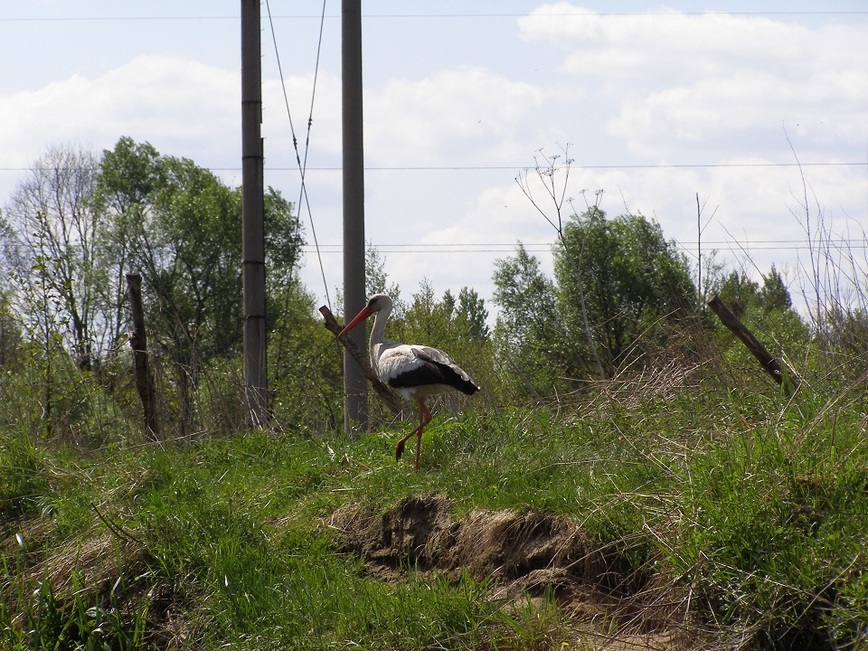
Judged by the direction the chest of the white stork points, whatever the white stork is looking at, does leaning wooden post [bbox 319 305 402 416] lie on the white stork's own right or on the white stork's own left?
on the white stork's own right

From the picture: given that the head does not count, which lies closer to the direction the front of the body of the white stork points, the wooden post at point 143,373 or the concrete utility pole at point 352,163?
the wooden post

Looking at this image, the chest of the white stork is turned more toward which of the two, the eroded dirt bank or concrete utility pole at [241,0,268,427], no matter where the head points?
the concrete utility pole

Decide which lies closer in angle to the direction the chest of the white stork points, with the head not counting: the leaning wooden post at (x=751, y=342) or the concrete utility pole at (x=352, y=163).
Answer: the concrete utility pole

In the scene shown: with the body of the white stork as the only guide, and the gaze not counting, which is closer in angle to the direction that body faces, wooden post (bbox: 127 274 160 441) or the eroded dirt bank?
the wooden post

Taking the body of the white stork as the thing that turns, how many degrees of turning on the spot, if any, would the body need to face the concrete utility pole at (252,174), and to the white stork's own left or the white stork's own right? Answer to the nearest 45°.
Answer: approximately 45° to the white stork's own right

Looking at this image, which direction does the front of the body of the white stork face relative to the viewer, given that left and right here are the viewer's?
facing to the left of the viewer

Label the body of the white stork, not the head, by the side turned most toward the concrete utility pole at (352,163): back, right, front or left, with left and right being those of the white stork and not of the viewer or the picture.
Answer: right

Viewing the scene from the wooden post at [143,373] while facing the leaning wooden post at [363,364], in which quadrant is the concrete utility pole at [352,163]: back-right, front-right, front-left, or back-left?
front-left

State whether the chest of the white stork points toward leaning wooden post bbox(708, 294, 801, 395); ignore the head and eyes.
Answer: no

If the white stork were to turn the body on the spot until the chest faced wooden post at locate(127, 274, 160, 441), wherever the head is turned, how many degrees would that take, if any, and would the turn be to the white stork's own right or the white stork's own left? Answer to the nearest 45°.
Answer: approximately 45° to the white stork's own right

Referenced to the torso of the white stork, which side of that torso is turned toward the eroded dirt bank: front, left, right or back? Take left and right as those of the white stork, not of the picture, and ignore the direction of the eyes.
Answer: left
